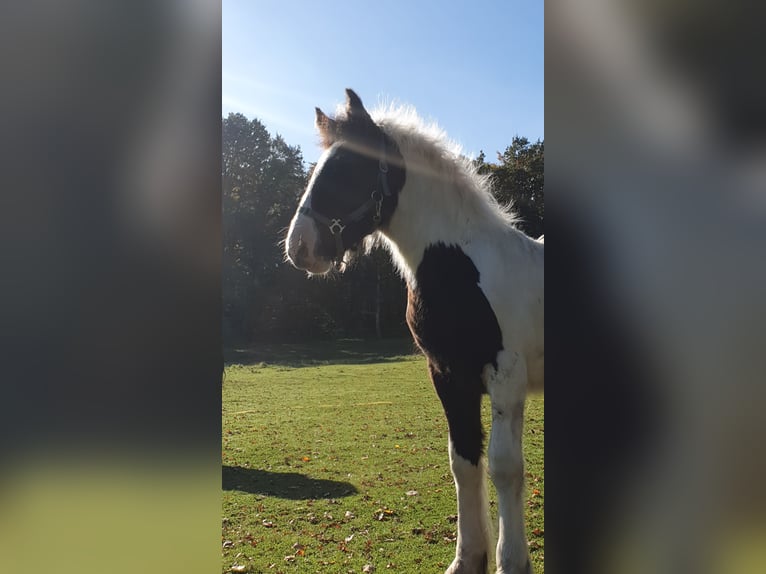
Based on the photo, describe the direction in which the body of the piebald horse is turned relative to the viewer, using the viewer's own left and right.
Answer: facing the viewer and to the left of the viewer

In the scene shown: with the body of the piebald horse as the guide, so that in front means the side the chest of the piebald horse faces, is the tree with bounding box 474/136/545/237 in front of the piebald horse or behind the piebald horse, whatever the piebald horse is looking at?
behind
